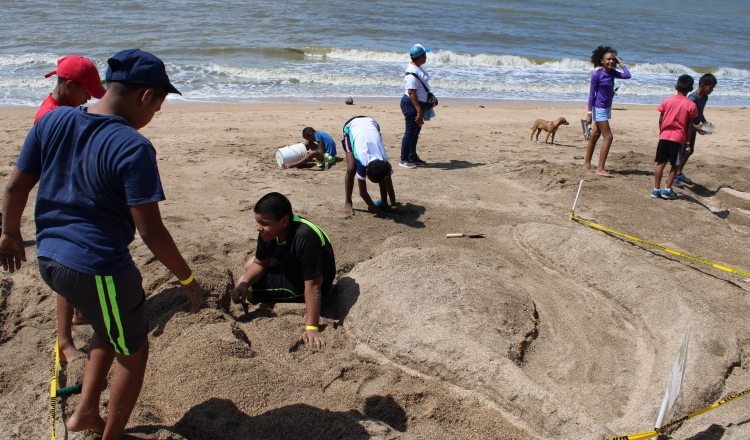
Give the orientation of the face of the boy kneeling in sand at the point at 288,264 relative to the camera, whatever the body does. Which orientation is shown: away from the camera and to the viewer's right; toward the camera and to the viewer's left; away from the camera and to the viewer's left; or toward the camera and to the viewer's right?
toward the camera and to the viewer's left

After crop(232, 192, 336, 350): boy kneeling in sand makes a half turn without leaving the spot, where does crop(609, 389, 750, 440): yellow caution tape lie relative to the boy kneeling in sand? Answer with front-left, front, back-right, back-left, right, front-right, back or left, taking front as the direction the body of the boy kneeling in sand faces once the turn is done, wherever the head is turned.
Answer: right

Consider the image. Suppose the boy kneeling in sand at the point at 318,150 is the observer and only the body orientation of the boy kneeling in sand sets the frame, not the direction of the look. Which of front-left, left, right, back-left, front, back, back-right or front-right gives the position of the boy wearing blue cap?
left

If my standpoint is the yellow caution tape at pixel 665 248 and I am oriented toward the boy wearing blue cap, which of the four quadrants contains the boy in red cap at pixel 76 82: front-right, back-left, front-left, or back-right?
front-right

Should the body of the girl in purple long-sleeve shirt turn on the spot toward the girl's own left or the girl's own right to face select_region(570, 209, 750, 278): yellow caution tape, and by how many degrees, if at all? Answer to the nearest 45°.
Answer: approximately 45° to the girl's own right

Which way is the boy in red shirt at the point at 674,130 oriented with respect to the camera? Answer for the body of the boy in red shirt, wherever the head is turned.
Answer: away from the camera

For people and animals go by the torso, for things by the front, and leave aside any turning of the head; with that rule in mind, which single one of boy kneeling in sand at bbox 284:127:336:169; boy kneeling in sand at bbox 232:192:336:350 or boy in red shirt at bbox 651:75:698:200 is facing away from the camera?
the boy in red shirt

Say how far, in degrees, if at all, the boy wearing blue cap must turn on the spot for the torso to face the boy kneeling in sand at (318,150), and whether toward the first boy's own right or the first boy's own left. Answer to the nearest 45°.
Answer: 0° — they already face them

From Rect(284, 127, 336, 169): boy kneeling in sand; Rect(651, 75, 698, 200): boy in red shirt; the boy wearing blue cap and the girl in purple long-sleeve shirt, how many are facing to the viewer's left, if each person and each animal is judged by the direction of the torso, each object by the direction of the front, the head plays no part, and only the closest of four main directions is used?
1

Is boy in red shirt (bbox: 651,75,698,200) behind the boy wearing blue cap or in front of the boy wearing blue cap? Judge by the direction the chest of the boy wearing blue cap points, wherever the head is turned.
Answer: in front

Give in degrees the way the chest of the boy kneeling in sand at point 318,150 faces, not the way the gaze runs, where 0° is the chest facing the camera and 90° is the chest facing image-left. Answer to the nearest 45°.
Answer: approximately 90°

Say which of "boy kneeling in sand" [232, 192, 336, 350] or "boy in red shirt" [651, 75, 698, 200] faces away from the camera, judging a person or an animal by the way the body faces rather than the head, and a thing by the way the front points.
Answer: the boy in red shirt

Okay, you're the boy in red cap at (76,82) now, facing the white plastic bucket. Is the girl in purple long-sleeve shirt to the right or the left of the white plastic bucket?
right

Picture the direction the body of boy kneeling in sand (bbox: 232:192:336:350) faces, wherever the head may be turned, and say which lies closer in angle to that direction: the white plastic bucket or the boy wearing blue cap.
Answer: the boy wearing blue cap

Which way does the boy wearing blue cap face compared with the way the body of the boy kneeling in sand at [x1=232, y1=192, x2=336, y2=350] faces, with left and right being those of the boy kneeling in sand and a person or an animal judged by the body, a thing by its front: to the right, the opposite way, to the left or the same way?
the opposite way

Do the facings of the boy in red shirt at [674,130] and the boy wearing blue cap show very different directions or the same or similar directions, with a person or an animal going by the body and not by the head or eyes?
same or similar directions

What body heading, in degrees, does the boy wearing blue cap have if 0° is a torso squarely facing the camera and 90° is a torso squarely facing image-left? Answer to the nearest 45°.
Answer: approximately 225°
